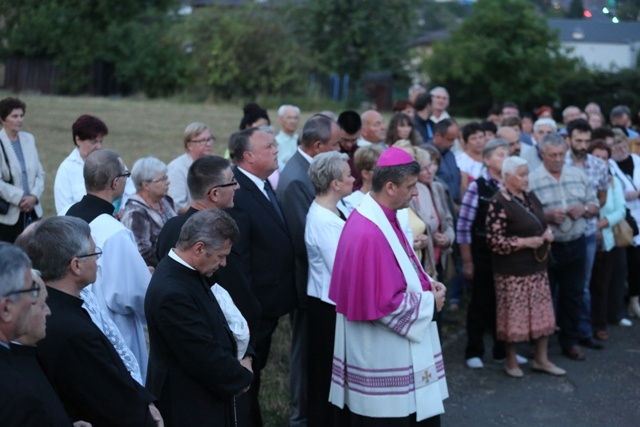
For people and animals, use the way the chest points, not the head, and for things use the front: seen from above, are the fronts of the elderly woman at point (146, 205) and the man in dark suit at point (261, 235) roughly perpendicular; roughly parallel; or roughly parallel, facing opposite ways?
roughly parallel

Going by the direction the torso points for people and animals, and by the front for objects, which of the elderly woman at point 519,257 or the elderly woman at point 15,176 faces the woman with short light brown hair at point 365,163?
the elderly woman at point 15,176

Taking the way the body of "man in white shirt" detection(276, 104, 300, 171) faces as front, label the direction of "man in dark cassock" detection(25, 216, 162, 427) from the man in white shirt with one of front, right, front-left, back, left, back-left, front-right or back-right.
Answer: front-right

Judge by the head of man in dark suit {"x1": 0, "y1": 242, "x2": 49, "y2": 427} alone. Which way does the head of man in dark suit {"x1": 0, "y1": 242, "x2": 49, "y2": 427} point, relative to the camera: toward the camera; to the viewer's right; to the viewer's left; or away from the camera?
to the viewer's right

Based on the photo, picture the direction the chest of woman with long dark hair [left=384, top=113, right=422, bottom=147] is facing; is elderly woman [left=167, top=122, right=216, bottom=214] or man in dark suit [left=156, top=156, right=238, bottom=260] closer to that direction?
the man in dark suit

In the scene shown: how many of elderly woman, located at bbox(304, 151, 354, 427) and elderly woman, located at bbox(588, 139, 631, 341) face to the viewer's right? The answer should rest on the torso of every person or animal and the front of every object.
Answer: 1

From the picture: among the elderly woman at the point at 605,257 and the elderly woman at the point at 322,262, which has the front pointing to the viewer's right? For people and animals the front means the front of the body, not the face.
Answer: the elderly woman at the point at 322,262

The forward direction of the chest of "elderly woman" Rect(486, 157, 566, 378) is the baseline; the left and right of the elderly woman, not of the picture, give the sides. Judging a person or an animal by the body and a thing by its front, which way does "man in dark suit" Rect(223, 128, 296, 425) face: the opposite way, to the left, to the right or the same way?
the same way

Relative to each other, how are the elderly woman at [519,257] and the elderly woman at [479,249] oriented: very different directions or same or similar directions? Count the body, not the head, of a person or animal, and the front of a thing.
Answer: same or similar directions

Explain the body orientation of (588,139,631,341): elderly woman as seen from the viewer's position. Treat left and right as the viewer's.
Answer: facing the viewer and to the left of the viewer

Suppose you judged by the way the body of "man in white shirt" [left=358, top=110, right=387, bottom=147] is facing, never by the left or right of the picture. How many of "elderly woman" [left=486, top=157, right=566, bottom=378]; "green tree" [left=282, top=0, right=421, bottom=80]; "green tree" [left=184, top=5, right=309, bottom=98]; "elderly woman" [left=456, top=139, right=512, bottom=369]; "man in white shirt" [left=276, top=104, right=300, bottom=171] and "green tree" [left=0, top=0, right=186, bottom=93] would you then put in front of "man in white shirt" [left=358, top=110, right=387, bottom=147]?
2

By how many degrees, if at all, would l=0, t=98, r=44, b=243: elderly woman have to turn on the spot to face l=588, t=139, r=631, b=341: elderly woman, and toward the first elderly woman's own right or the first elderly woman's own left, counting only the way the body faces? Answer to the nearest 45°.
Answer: approximately 45° to the first elderly woman's own left

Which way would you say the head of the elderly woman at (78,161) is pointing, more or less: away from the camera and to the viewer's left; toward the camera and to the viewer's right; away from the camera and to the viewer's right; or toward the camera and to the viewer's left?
toward the camera and to the viewer's right

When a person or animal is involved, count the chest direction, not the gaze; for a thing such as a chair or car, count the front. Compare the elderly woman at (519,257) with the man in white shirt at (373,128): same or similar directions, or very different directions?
same or similar directions

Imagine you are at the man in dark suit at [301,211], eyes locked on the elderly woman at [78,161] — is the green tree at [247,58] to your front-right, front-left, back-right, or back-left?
front-right

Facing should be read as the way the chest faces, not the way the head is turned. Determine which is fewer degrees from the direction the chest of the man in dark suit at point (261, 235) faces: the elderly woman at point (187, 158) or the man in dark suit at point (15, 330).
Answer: the man in dark suit

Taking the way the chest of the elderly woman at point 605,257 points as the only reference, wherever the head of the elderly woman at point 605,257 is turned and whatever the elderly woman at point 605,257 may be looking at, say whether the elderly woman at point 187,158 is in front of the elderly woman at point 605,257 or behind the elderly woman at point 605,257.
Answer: in front
